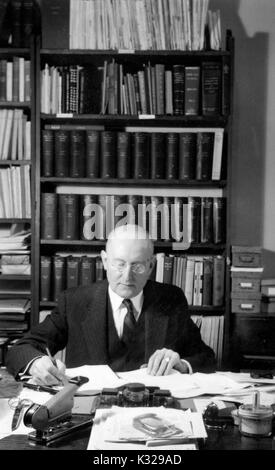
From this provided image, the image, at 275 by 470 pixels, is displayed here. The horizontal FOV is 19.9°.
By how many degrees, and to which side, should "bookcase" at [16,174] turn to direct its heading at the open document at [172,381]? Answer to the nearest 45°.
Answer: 0° — it already faces it

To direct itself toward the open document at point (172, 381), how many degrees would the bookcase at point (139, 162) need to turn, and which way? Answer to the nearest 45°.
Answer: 0° — it already faces it

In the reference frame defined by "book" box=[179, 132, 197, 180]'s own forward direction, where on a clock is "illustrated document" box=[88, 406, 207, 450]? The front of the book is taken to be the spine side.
The illustrated document is roughly at 12 o'clock from the book.

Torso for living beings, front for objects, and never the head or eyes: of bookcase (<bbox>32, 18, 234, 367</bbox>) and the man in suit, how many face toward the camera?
2

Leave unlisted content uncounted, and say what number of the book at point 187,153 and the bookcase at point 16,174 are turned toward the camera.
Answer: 2

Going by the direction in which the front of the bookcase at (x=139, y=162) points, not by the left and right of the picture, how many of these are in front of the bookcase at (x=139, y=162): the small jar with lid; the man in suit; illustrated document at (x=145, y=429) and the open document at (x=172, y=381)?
4

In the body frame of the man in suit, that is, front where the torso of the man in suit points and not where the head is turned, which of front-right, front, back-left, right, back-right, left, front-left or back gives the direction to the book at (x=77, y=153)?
back

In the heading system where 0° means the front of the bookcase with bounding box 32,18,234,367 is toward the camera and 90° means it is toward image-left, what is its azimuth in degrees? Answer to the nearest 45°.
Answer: approximately 0°
